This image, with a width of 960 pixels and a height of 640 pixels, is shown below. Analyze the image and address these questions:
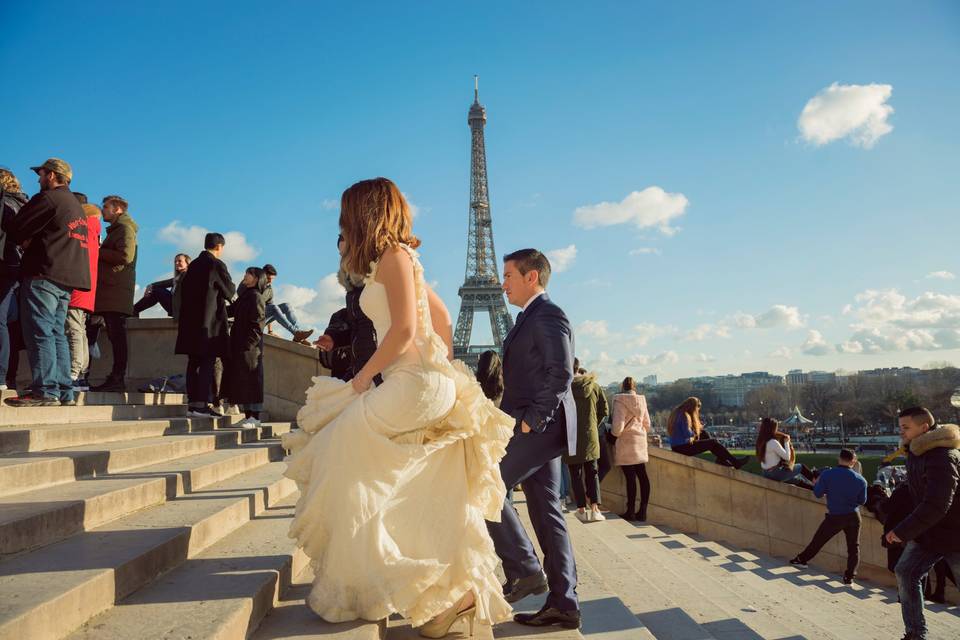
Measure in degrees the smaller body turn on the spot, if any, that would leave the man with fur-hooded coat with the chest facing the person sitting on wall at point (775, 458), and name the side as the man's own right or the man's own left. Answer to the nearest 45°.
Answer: approximately 90° to the man's own right

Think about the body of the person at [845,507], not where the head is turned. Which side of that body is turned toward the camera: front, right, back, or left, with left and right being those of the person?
back

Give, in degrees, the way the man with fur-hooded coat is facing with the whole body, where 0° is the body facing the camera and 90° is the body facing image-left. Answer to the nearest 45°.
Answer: approximately 90°

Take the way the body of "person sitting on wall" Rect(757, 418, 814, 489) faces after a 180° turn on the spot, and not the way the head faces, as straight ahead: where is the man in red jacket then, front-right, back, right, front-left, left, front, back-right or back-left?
front-left

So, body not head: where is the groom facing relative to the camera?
to the viewer's left

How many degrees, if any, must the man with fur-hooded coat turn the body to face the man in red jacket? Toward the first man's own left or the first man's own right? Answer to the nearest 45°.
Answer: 0° — they already face them

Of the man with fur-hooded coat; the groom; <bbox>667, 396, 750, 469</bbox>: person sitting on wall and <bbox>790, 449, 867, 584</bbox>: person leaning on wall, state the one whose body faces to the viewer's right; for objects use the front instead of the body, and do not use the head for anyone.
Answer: <bbox>667, 396, 750, 469</bbox>: person sitting on wall

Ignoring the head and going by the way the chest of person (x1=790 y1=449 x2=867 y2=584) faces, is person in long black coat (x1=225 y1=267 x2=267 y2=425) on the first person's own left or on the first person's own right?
on the first person's own left

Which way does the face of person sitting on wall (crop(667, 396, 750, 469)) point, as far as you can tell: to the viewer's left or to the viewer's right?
to the viewer's right

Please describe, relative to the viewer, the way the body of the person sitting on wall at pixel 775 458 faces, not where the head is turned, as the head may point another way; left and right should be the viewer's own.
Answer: facing to the right of the viewer
